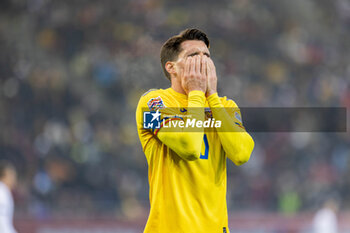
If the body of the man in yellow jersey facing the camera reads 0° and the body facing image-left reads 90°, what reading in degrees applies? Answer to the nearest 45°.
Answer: approximately 315°

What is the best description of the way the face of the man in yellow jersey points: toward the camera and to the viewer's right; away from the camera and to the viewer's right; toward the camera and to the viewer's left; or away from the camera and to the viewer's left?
toward the camera and to the viewer's right
